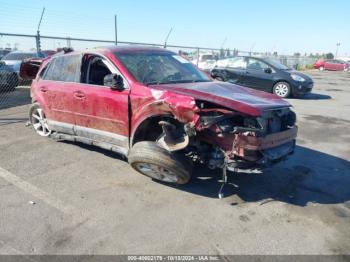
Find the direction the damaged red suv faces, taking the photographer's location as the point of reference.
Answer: facing the viewer and to the right of the viewer

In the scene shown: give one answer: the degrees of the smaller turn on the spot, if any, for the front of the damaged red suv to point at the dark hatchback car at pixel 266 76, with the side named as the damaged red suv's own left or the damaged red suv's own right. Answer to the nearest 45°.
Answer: approximately 90° to the damaged red suv's own left
